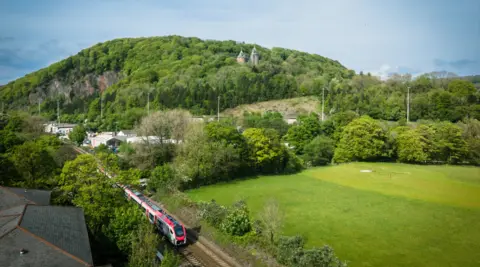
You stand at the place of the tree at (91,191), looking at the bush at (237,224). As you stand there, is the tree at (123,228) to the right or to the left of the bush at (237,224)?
right

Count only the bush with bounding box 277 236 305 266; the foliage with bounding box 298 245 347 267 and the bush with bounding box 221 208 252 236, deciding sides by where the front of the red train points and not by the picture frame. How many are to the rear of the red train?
0

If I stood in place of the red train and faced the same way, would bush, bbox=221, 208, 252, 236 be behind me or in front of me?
in front

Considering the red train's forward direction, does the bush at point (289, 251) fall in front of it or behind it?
in front

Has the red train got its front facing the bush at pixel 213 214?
no

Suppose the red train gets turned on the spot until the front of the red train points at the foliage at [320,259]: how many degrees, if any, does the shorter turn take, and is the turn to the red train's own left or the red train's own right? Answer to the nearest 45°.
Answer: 0° — it already faces it

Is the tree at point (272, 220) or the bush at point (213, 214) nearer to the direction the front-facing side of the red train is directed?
the tree

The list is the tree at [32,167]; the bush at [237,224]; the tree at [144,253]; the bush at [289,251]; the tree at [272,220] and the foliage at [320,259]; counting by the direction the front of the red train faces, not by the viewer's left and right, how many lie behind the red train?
1

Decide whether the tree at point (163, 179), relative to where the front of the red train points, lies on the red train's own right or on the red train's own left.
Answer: on the red train's own left

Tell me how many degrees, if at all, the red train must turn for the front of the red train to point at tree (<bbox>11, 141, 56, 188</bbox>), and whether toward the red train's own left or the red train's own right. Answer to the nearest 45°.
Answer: approximately 180°

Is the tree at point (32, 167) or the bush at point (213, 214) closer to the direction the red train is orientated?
the bush

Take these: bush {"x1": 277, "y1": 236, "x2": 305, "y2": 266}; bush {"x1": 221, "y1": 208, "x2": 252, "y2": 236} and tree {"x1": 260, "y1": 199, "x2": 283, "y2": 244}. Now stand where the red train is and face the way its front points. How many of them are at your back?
0

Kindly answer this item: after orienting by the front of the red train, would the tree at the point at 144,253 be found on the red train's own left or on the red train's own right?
on the red train's own right

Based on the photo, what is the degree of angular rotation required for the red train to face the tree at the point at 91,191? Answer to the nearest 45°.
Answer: approximately 135° to its right

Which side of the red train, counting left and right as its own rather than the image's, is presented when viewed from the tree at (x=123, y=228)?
right

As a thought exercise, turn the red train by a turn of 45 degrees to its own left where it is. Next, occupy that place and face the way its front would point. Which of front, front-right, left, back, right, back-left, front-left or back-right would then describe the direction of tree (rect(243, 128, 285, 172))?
front-left
